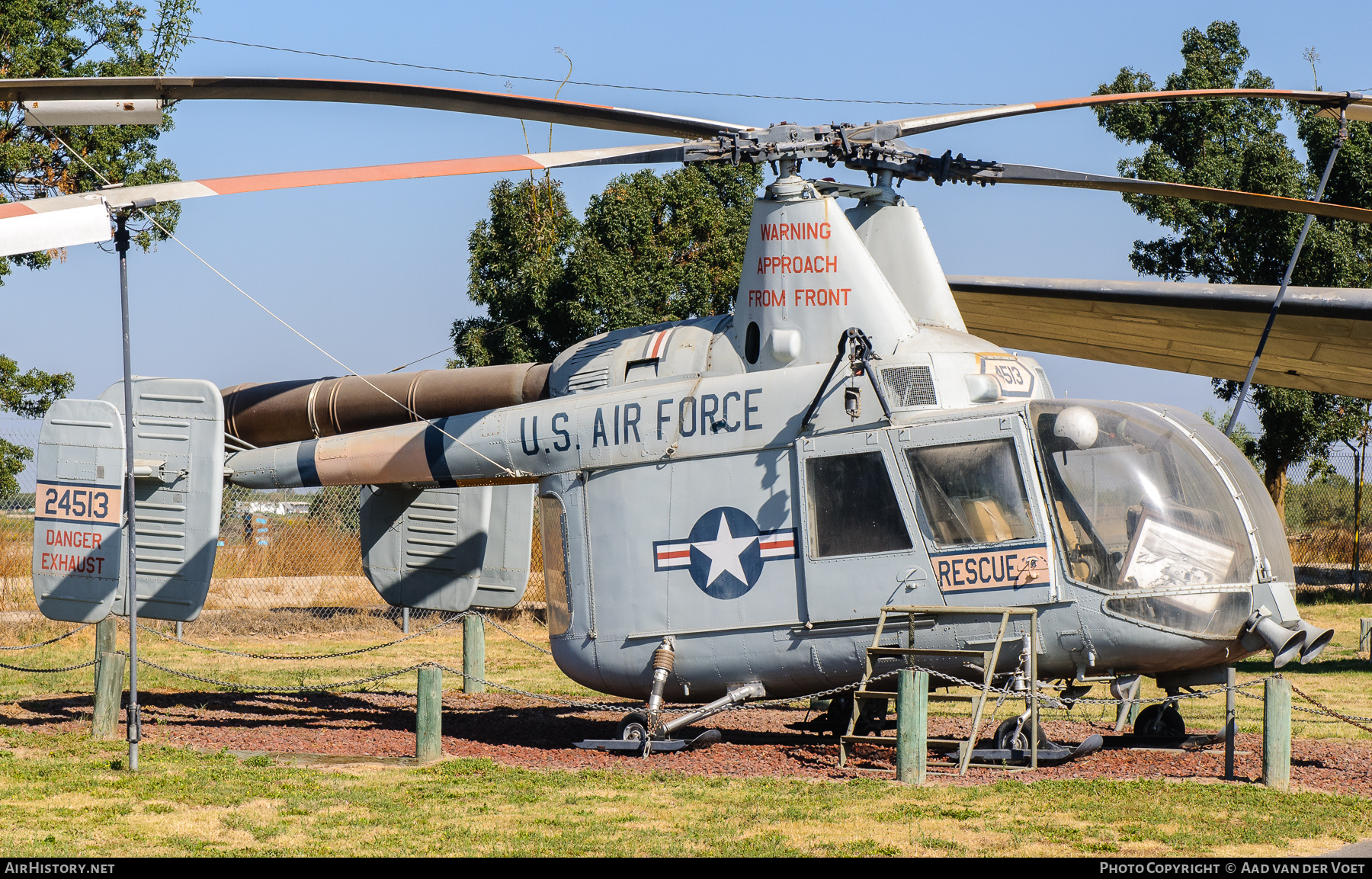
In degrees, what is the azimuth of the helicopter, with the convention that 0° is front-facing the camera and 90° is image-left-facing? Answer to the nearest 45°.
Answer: approximately 315°

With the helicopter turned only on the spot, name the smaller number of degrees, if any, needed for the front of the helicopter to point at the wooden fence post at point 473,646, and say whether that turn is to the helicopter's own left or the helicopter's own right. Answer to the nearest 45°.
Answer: approximately 180°

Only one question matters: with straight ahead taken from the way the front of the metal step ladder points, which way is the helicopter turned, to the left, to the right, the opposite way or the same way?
to the left

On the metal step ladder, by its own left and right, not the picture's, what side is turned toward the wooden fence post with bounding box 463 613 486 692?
right

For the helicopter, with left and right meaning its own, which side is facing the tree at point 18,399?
back

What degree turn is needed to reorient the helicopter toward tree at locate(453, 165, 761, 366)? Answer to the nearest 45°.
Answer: approximately 135° to its left

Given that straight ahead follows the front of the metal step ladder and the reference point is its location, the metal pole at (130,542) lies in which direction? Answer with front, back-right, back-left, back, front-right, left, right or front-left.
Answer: front-right

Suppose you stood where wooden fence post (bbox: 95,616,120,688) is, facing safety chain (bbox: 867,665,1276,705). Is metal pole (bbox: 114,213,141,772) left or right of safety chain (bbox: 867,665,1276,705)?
right

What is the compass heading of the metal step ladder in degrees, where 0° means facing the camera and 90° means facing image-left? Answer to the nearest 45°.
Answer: approximately 45°
